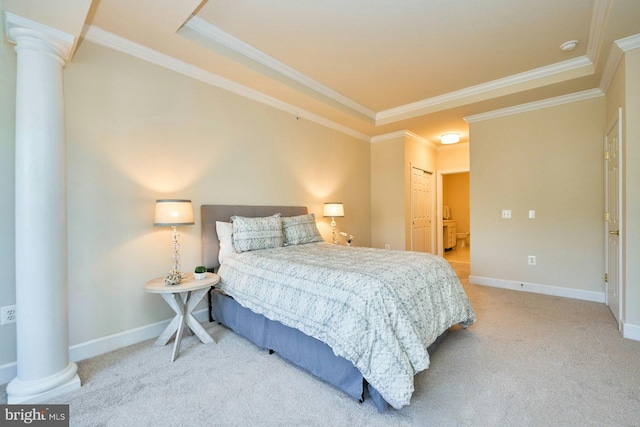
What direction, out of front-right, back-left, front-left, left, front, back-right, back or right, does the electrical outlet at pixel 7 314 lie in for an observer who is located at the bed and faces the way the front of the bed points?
back-right

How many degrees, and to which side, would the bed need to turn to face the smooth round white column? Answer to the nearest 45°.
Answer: approximately 135° to its right

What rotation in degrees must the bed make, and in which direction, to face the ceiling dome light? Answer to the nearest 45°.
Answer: approximately 90° to its left

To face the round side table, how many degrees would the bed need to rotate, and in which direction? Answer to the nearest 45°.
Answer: approximately 135° to its right

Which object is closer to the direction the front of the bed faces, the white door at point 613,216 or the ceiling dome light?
the white door

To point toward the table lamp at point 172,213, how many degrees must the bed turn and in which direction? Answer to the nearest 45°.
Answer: approximately 135° to its right

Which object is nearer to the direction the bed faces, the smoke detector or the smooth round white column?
the smoke detector

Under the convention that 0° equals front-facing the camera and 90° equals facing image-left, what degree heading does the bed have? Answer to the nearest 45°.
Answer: approximately 315°

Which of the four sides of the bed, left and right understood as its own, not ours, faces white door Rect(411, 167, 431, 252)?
left
